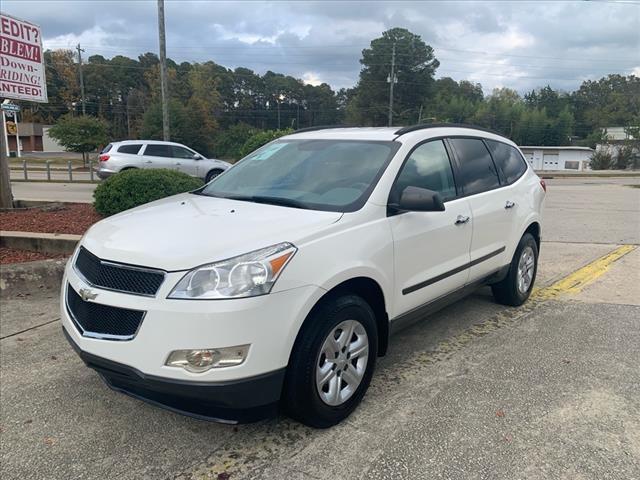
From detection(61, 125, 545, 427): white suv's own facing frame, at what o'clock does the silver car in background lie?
The silver car in background is roughly at 4 o'clock from the white suv.

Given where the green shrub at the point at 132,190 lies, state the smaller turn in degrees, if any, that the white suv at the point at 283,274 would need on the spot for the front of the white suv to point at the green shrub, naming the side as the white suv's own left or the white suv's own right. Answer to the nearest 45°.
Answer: approximately 90° to the white suv's own right

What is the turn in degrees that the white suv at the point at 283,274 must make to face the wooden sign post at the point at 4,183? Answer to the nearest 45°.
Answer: approximately 90° to its right

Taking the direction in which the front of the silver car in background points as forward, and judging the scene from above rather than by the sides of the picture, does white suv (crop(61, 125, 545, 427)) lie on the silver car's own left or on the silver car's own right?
on the silver car's own right

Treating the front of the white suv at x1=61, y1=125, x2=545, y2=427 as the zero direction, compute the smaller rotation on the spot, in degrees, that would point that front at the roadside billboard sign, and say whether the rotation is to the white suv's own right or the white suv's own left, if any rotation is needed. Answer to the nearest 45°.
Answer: approximately 90° to the white suv's own right

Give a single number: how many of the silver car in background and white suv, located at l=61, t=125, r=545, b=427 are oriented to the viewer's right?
1

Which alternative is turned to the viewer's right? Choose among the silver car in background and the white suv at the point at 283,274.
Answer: the silver car in background

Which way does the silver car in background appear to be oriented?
to the viewer's right

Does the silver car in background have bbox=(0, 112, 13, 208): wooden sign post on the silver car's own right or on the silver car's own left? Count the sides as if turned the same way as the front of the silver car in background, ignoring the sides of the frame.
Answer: on the silver car's own right

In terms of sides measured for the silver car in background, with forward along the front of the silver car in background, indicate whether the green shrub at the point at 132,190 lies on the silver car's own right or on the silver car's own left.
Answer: on the silver car's own right

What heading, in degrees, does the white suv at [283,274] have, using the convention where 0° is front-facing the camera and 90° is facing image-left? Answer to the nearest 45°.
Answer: approximately 45°
